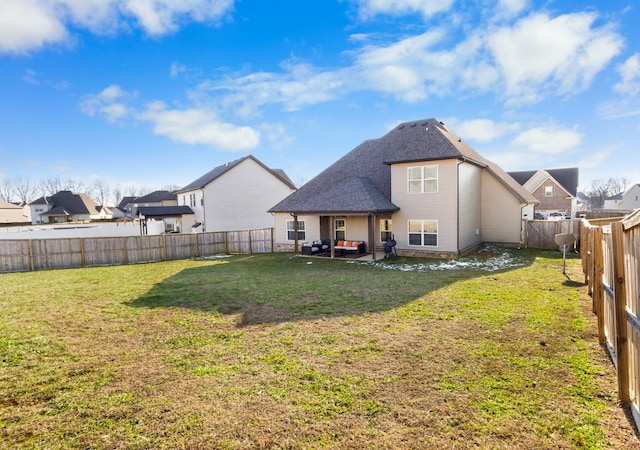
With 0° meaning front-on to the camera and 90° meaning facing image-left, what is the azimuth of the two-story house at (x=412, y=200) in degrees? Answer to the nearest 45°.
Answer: approximately 180°

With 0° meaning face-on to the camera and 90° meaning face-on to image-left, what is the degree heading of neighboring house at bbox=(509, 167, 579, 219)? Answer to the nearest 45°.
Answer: approximately 0°

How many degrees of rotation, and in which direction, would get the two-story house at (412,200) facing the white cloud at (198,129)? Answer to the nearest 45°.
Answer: approximately 45° to its left

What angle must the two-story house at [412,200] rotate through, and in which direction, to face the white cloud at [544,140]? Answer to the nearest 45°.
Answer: approximately 45° to its right

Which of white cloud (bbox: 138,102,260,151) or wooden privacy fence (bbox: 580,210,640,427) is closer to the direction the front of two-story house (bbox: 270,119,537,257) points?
the white cloud

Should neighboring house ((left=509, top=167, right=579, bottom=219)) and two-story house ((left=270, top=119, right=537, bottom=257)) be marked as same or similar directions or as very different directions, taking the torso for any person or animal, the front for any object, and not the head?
very different directions

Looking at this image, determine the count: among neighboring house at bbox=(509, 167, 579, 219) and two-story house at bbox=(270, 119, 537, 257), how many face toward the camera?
1

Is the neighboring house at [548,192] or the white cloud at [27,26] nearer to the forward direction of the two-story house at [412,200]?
the neighboring house
